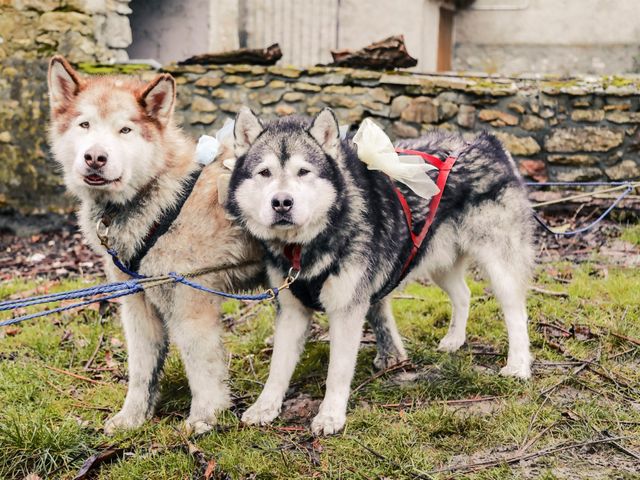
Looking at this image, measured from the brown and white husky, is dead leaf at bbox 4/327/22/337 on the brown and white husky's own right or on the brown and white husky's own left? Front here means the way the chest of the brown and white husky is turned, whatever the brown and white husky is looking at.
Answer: on the brown and white husky's own right

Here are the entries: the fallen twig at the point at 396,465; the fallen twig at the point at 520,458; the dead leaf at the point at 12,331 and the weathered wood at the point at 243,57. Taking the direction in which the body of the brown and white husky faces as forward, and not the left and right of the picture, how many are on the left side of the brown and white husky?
2

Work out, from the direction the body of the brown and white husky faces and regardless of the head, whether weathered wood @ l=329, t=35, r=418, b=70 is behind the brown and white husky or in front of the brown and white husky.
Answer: behind

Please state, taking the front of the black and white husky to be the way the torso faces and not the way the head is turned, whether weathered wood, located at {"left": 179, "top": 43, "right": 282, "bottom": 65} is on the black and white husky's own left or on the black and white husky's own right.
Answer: on the black and white husky's own right

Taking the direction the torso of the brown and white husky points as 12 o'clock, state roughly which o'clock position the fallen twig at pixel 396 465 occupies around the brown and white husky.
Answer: The fallen twig is roughly at 9 o'clock from the brown and white husky.

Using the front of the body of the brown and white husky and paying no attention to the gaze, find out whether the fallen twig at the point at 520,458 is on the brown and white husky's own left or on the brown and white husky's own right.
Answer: on the brown and white husky's own left

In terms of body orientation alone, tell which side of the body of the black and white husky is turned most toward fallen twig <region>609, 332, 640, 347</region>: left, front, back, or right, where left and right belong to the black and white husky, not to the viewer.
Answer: back

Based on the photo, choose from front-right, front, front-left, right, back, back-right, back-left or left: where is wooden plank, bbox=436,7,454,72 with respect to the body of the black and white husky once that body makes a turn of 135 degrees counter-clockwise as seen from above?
left
